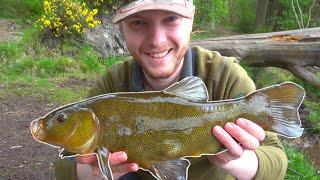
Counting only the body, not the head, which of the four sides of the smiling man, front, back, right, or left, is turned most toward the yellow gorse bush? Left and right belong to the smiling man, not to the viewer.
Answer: back

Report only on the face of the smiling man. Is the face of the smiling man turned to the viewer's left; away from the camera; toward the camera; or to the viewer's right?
toward the camera

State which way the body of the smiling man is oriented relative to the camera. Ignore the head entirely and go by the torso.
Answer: toward the camera

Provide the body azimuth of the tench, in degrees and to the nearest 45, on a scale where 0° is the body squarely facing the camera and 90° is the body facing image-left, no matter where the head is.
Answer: approximately 90°

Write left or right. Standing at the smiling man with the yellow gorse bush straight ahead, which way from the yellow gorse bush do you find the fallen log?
right

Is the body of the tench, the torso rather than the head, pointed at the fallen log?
no

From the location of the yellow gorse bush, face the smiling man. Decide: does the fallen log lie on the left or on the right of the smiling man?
left

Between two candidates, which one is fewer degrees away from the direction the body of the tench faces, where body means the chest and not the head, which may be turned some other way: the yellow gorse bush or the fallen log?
the yellow gorse bush

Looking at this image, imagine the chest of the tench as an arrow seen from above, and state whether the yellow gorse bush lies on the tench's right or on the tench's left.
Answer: on the tench's right
